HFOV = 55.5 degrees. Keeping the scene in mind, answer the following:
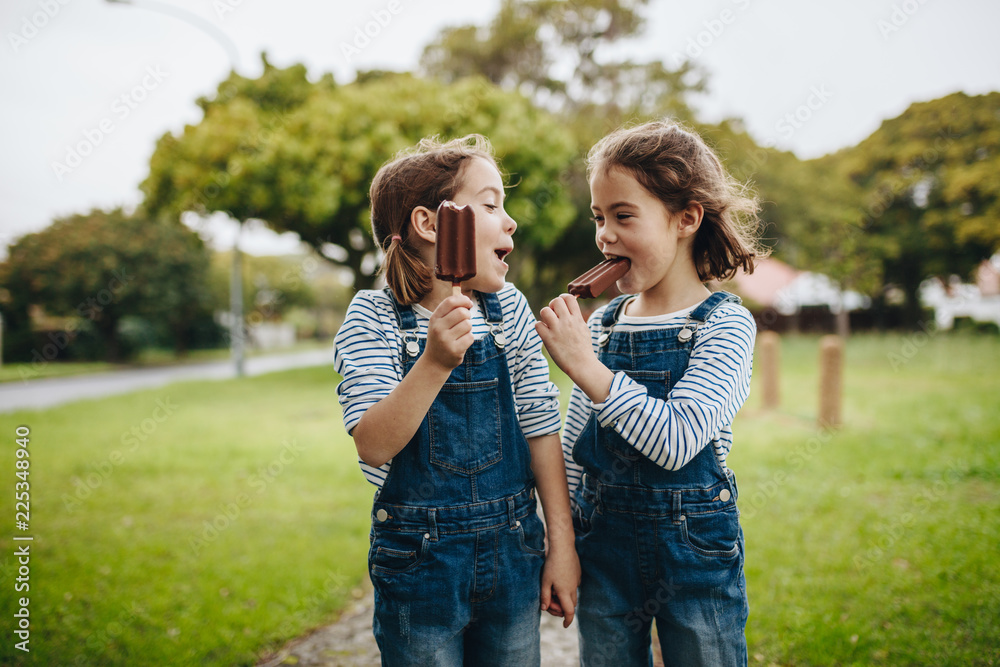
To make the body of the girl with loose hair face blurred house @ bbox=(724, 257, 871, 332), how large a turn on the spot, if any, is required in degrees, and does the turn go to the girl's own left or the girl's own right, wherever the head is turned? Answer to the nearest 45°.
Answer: approximately 135° to the girl's own right

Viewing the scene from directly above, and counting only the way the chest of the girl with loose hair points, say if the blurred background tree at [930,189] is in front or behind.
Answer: behind

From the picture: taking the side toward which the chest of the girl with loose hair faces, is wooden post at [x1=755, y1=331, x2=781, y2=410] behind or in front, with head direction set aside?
behind

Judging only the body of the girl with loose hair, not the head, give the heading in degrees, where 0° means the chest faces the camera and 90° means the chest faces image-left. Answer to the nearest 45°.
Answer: approximately 45°

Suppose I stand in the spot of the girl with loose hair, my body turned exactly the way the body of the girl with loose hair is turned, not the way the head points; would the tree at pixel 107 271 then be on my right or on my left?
on my right

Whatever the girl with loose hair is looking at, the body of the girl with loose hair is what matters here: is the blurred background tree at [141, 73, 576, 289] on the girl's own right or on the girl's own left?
on the girl's own right

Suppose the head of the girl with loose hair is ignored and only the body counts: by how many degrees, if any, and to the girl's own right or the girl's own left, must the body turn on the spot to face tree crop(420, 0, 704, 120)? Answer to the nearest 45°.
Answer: approximately 135° to the girl's own right
